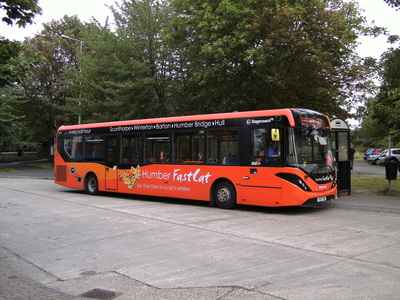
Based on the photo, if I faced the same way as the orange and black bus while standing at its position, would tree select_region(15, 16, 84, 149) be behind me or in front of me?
behind

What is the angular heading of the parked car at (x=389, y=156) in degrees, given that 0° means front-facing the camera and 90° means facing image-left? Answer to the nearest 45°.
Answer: approximately 45°

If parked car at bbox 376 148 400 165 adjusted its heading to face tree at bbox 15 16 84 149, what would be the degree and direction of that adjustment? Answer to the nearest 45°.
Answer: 0° — it already faces it

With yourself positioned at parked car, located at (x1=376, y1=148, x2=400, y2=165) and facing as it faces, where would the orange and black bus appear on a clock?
The orange and black bus is roughly at 11 o'clock from the parked car.

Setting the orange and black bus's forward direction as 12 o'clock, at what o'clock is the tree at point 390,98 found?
The tree is roughly at 10 o'clock from the orange and black bus.

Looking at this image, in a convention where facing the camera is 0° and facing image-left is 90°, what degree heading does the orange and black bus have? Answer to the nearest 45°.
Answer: approximately 315°
